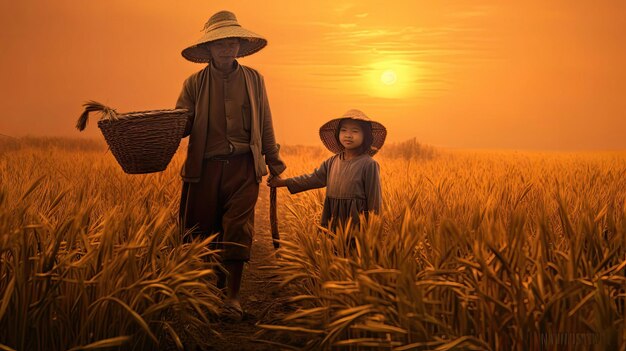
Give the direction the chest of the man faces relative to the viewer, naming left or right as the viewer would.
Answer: facing the viewer

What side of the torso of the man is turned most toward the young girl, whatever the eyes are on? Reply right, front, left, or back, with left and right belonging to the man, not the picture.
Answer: left
